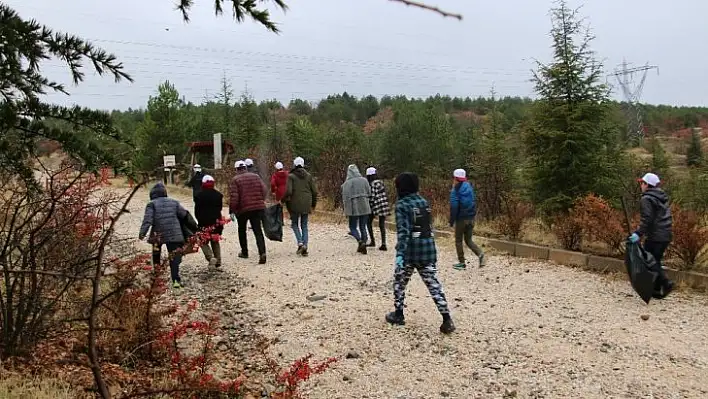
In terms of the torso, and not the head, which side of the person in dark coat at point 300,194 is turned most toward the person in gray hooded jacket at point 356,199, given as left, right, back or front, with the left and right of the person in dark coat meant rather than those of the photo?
right

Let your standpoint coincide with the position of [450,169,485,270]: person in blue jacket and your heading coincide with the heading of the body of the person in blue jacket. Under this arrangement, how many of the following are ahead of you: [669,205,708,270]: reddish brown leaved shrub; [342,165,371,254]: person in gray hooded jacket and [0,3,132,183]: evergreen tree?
1

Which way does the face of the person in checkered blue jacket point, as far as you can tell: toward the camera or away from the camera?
away from the camera

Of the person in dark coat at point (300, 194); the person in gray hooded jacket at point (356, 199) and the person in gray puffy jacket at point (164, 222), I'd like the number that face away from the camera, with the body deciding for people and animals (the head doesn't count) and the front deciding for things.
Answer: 3

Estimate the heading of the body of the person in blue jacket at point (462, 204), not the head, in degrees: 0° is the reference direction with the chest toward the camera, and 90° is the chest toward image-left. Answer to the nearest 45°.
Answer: approximately 135°

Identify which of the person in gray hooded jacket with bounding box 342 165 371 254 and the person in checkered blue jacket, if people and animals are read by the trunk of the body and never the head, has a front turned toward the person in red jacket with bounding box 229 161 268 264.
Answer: the person in checkered blue jacket

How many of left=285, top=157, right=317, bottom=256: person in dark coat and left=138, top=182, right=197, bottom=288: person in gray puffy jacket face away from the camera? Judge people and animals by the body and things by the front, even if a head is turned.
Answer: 2

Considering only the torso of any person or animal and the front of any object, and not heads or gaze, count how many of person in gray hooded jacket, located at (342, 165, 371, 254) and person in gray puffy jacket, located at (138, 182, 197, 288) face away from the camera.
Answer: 2

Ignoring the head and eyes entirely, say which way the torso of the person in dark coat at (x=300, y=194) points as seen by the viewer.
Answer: away from the camera

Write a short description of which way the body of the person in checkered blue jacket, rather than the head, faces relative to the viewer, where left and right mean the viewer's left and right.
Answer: facing away from the viewer and to the left of the viewer

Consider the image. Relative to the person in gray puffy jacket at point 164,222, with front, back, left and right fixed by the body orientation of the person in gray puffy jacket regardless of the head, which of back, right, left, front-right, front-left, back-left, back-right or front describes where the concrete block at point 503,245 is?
right

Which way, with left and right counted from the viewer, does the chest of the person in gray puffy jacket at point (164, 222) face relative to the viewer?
facing away from the viewer

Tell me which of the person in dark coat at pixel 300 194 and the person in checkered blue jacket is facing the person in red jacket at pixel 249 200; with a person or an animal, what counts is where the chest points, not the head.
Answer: the person in checkered blue jacket

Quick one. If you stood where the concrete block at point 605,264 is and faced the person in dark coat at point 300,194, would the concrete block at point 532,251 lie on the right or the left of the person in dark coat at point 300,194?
right

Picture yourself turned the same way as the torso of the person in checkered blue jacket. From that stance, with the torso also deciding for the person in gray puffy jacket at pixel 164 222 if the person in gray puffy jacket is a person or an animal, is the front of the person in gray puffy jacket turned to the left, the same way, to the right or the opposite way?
the same way

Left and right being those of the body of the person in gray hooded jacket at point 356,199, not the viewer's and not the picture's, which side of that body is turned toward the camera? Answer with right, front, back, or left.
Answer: back

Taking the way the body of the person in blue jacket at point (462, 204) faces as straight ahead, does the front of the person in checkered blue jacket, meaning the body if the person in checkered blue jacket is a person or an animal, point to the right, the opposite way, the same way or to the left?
the same way
